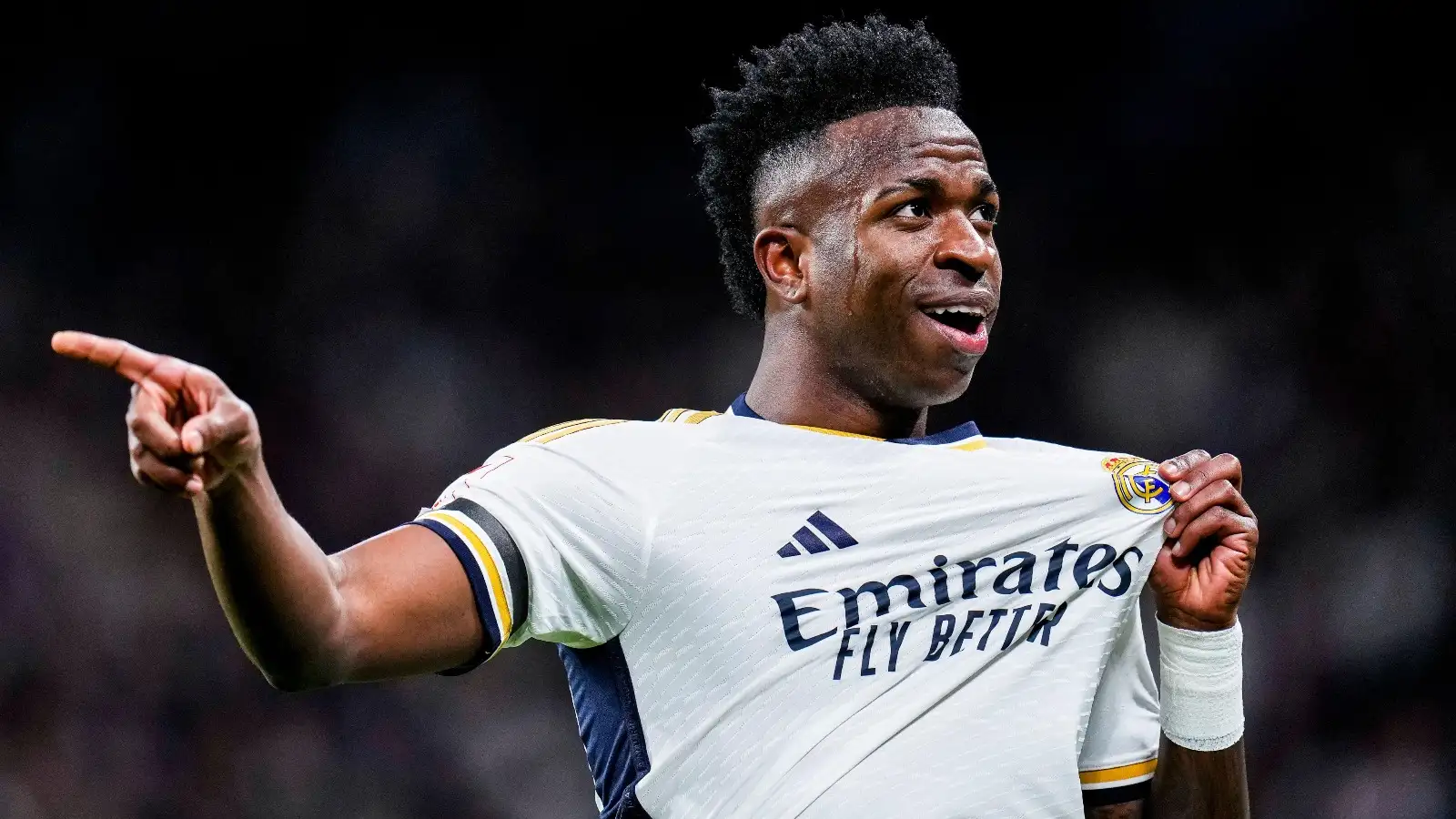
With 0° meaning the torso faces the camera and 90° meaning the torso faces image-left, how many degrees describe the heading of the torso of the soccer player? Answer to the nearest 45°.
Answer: approximately 315°
